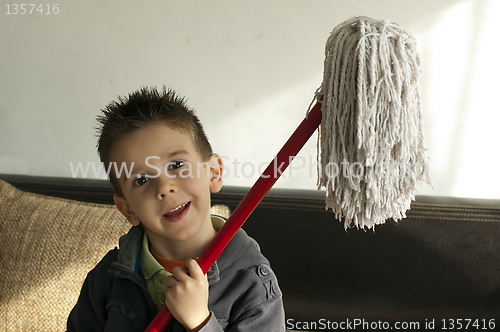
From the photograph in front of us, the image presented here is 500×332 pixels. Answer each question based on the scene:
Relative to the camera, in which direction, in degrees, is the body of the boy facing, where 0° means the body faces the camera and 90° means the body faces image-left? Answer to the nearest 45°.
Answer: approximately 0°

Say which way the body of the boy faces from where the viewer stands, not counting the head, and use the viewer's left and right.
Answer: facing the viewer
